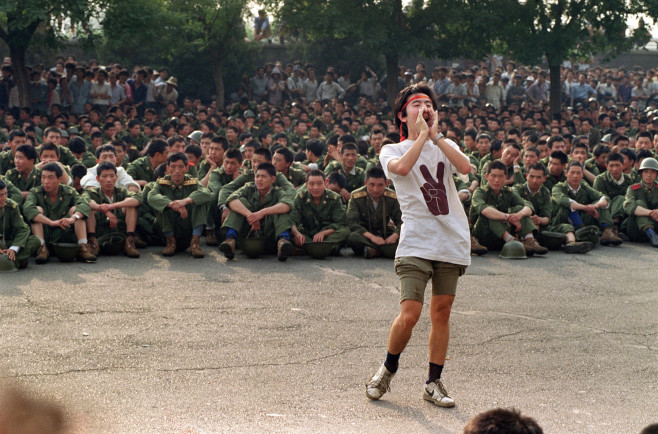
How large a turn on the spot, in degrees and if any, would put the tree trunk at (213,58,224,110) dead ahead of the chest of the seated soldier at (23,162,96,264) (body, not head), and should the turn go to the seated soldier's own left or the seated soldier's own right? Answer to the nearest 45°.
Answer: approximately 180°

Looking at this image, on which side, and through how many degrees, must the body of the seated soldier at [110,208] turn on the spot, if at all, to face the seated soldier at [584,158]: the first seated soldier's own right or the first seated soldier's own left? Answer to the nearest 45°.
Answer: approximately 90° to the first seated soldier's own left

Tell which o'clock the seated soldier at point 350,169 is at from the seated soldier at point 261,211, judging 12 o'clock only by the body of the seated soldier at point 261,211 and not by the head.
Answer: the seated soldier at point 350,169 is roughly at 7 o'clock from the seated soldier at point 261,211.

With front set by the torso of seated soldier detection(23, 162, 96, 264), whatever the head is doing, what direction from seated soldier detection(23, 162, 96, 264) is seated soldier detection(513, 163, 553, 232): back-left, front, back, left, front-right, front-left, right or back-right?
left

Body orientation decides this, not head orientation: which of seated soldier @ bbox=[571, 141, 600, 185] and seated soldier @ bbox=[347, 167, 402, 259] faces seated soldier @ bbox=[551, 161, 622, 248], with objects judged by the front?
seated soldier @ bbox=[571, 141, 600, 185]

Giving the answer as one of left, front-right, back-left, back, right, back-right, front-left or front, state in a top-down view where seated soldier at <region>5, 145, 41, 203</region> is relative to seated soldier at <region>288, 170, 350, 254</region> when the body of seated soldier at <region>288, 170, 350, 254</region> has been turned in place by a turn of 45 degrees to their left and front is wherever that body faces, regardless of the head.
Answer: back-right

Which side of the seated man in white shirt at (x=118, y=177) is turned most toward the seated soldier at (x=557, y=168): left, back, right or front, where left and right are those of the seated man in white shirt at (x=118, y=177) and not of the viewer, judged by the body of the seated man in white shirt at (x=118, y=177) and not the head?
left

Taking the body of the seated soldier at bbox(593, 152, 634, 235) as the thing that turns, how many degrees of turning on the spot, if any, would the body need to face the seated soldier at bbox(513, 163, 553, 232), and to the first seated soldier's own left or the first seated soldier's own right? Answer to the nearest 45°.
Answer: approximately 45° to the first seated soldier's own right

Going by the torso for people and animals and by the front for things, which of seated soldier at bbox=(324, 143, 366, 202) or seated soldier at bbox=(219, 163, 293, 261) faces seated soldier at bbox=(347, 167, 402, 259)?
seated soldier at bbox=(324, 143, 366, 202)

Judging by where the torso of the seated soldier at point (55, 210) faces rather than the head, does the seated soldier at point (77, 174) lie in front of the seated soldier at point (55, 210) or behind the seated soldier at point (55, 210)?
behind

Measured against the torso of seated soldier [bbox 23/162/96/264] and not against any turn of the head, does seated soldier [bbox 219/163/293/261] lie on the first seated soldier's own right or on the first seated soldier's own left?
on the first seated soldier's own left

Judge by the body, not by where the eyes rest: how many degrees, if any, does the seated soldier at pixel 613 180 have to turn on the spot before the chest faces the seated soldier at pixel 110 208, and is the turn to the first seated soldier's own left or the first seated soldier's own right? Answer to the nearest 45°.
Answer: approximately 45° to the first seated soldier's own right

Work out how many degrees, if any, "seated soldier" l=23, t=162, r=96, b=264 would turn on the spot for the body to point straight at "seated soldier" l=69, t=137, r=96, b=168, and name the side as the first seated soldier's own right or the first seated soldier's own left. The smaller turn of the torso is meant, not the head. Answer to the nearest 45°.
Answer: approximately 180°

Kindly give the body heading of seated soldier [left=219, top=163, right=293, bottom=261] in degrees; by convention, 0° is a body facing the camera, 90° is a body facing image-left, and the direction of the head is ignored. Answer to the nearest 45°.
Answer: approximately 0°

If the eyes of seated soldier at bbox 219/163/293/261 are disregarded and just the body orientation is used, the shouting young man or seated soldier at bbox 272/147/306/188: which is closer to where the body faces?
the shouting young man
